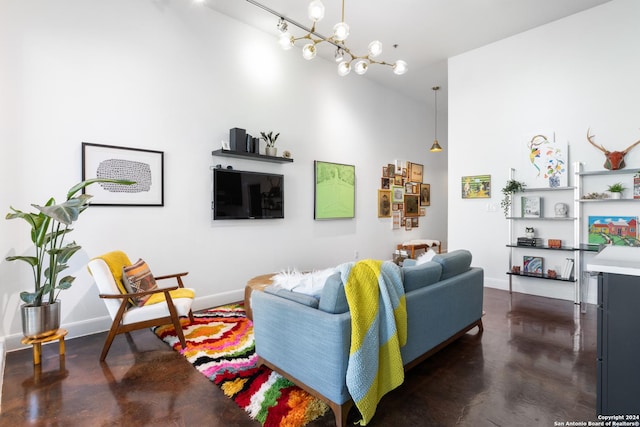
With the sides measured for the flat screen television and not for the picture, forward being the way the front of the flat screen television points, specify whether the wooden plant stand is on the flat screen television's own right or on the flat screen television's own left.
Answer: on the flat screen television's own right

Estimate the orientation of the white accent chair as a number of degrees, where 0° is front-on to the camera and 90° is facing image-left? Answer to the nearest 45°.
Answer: approximately 270°

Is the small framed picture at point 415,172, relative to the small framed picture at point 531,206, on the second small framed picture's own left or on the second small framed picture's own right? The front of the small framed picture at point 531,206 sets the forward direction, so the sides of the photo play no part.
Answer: on the second small framed picture's own right

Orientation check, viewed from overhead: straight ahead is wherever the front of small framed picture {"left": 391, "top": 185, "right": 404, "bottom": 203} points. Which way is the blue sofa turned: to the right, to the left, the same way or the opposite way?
the opposite way

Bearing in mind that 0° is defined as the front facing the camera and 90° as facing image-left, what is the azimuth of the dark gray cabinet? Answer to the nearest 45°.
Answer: approximately 90°

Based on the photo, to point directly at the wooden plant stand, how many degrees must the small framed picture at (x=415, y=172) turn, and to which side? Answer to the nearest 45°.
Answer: approximately 90° to its right

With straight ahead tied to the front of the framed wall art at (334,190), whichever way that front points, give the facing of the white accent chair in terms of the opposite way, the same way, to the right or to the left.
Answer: to the left

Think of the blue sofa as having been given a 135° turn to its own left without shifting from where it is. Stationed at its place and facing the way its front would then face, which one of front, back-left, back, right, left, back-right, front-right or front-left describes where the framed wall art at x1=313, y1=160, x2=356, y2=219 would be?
back

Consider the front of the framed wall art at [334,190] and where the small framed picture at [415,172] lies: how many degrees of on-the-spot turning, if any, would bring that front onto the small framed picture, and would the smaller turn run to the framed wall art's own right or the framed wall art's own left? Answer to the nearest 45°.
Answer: approximately 90° to the framed wall art's own left
